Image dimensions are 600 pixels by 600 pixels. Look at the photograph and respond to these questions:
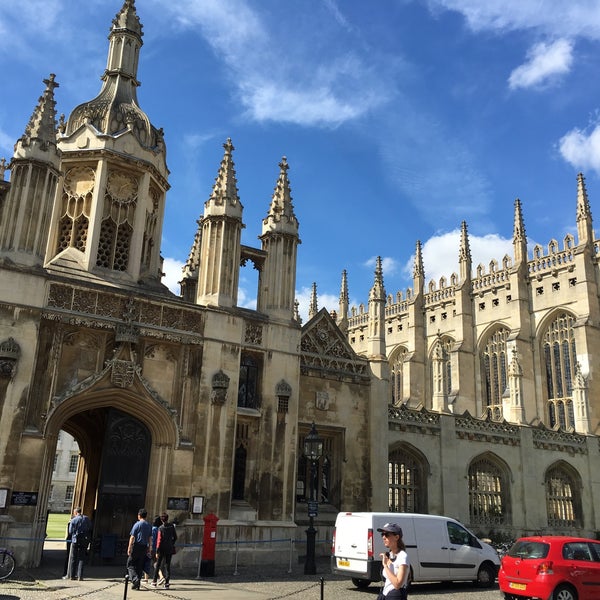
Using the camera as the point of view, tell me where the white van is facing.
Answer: facing away from the viewer and to the right of the viewer

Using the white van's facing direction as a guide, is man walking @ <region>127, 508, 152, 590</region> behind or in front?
behind

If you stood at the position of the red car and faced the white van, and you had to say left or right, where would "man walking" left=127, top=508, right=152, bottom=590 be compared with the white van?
left

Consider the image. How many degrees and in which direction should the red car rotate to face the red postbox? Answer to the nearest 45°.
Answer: approximately 135° to its left

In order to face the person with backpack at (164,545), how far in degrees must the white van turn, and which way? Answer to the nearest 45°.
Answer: approximately 135° to its left

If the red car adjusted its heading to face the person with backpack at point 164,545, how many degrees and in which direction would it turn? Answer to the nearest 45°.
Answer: approximately 135° to its left

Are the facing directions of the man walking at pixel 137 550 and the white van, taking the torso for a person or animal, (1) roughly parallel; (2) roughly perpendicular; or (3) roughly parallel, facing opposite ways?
roughly perpendicular

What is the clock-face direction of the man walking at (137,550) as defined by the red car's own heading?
The man walking is roughly at 7 o'clock from the red car.

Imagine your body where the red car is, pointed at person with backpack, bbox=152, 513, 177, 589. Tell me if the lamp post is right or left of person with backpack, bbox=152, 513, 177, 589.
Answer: right

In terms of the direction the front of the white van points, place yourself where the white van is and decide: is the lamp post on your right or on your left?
on your left
